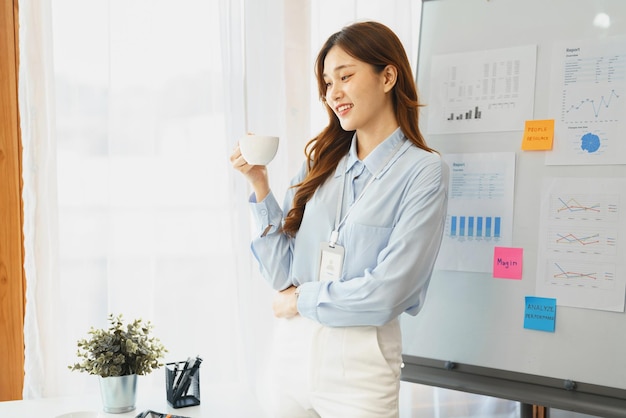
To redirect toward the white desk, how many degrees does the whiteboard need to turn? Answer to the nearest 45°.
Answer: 0° — it already faces it

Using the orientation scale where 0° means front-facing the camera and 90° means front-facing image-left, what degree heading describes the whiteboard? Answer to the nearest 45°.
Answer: approximately 45°

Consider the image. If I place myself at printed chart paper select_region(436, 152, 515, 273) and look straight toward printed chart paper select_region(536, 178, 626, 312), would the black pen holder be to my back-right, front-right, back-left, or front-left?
back-right
